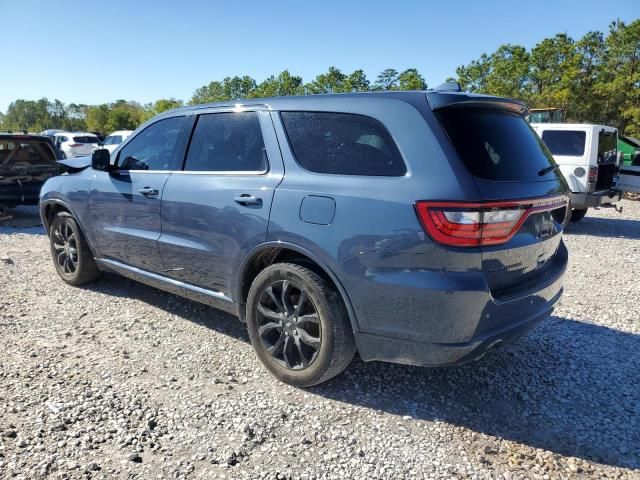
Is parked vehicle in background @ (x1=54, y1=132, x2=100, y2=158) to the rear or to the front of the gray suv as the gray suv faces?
to the front

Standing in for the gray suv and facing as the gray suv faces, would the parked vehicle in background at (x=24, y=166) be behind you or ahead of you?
ahead

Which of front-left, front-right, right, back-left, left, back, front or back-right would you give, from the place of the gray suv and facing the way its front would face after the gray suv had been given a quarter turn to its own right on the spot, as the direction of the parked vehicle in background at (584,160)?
front

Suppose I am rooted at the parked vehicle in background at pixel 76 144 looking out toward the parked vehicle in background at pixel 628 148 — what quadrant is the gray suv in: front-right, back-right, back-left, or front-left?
front-right

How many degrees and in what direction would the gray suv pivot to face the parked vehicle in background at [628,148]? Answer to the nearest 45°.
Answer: approximately 90° to its right

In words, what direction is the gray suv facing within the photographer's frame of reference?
facing away from the viewer and to the left of the viewer
